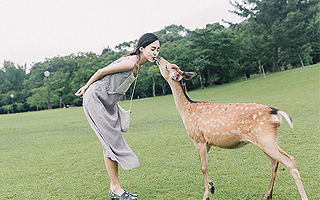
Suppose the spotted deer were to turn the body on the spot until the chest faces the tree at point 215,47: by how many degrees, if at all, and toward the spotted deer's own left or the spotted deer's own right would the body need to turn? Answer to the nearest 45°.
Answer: approximately 90° to the spotted deer's own right

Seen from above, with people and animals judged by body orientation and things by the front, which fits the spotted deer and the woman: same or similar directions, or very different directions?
very different directions

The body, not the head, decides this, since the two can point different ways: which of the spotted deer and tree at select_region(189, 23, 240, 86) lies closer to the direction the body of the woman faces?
the spotted deer

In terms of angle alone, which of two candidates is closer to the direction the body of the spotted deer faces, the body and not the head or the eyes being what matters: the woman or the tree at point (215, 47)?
the woman

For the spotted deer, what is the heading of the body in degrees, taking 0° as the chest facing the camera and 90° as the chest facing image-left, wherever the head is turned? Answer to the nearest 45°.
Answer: approximately 90°

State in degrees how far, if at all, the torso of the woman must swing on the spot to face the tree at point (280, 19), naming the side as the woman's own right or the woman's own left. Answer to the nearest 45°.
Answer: approximately 45° to the woman's own left

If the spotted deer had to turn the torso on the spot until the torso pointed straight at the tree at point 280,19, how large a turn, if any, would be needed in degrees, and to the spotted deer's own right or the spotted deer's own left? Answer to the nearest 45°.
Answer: approximately 90° to the spotted deer's own right

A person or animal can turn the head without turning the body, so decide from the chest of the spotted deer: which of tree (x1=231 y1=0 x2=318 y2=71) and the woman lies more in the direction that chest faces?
the woman

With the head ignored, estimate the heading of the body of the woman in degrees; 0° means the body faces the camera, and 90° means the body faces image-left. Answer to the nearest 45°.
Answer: approximately 270°

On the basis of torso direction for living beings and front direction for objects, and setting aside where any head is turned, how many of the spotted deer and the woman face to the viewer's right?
1

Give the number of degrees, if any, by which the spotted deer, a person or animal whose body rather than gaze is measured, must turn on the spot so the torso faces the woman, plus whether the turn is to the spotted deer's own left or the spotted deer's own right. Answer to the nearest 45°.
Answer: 0° — it already faces them
